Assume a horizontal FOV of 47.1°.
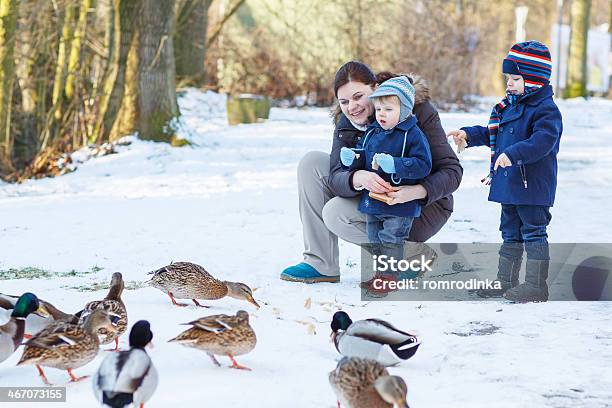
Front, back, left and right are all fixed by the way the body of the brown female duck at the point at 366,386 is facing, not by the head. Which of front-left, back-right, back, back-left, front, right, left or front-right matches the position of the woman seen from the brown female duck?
back-left

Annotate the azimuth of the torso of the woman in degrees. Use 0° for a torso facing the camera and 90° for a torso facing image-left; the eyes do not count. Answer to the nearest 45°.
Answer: approximately 45°

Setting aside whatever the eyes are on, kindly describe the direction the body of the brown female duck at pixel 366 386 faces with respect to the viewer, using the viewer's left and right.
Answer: facing the viewer and to the right of the viewer

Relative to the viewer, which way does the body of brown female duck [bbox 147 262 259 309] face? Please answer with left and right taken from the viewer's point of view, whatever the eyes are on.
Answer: facing to the right of the viewer

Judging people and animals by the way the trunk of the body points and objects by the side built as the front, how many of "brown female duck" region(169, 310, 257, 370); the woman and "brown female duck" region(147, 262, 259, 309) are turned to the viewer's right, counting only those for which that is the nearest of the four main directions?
2

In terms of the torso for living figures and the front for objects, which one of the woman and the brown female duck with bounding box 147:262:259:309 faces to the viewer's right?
the brown female duck

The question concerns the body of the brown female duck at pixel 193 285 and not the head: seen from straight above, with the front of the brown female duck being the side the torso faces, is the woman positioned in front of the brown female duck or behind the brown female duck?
in front

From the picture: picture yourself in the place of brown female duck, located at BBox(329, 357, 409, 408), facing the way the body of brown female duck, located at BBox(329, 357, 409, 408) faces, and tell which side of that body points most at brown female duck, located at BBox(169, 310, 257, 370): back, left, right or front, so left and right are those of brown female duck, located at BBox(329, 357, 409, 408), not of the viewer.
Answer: back

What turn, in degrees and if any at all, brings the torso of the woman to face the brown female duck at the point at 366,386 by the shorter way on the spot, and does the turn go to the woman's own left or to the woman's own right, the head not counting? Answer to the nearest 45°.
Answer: approximately 45° to the woman's own left

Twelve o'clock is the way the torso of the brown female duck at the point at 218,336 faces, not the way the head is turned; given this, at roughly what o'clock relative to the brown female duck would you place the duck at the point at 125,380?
The duck is roughly at 4 o'clock from the brown female duck.

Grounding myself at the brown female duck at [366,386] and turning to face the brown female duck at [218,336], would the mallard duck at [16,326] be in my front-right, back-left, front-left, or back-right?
front-left

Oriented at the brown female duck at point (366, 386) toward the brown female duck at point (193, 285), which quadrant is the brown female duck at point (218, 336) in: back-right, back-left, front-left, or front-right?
front-left

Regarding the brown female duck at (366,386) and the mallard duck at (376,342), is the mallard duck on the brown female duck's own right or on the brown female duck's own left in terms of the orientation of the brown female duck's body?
on the brown female duck's own left

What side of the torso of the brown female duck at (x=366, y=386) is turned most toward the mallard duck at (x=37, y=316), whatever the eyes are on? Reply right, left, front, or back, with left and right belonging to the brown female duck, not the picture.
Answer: back
